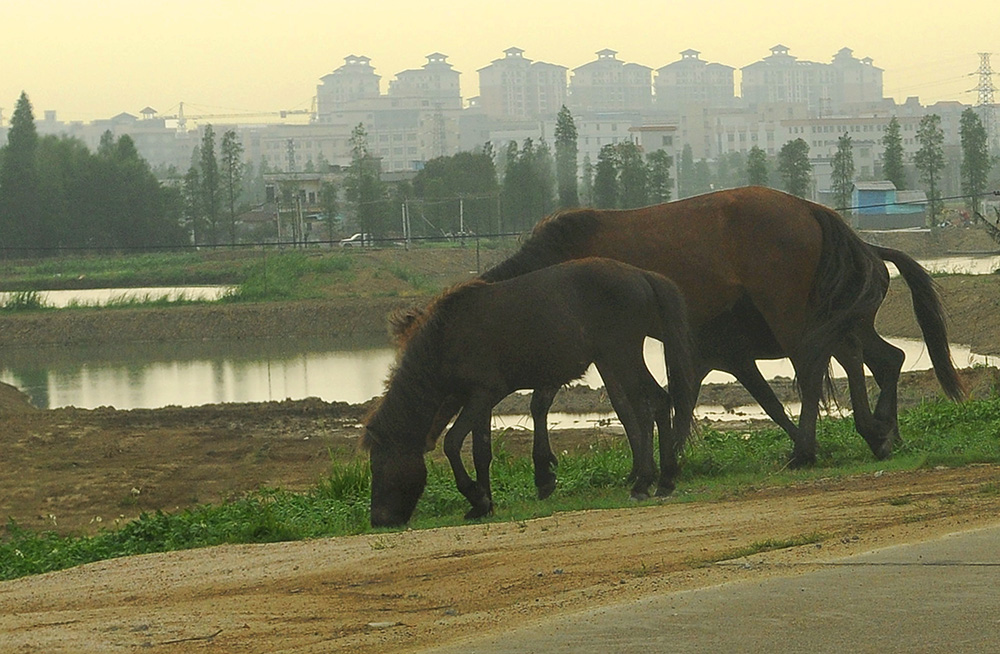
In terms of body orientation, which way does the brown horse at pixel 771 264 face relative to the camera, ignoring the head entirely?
to the viewer's left

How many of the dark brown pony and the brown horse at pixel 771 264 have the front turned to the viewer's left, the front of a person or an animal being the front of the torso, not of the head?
2

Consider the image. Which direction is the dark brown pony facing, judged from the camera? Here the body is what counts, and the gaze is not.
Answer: to the viewer's left

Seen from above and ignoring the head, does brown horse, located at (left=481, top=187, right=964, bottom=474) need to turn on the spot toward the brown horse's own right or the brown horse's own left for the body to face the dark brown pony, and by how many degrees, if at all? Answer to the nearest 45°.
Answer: approximately 45° to the brown horse's own left

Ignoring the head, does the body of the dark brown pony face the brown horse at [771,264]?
no

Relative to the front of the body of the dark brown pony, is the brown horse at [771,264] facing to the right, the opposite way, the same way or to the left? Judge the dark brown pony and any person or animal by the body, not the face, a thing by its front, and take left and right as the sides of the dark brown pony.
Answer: the same way
